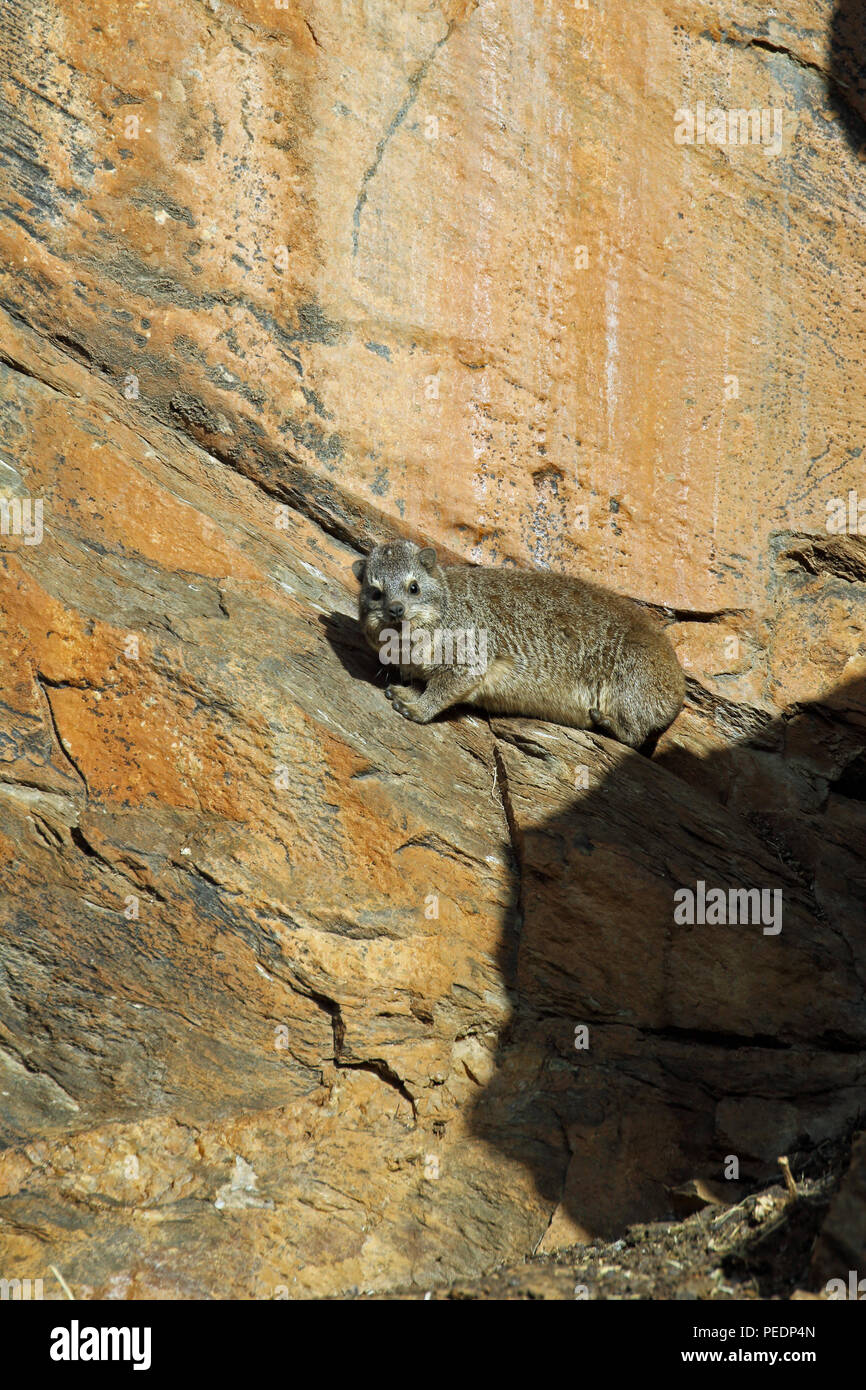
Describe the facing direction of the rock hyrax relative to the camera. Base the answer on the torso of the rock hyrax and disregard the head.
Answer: to the viewer's left
